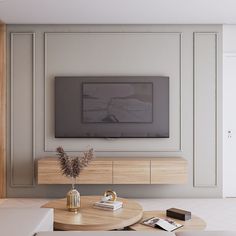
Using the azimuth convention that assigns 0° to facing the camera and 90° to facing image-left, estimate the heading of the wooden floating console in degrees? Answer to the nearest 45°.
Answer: approximately 0°

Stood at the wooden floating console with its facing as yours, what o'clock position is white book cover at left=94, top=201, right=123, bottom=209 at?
The white book cover is roughly at 12 o'clock from the wooden floating console.

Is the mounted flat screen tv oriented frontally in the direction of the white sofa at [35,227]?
yes

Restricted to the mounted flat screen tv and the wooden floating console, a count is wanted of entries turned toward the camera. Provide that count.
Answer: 2

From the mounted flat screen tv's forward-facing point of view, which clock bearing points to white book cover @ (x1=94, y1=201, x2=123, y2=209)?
The white book cover is roughly at 12 o'clock from the mounted flat screen tv.

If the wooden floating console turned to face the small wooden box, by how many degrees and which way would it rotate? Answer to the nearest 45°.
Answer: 0° — it already faces it

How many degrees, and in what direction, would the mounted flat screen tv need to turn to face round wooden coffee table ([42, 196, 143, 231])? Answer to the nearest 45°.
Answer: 0° — it already faces it
